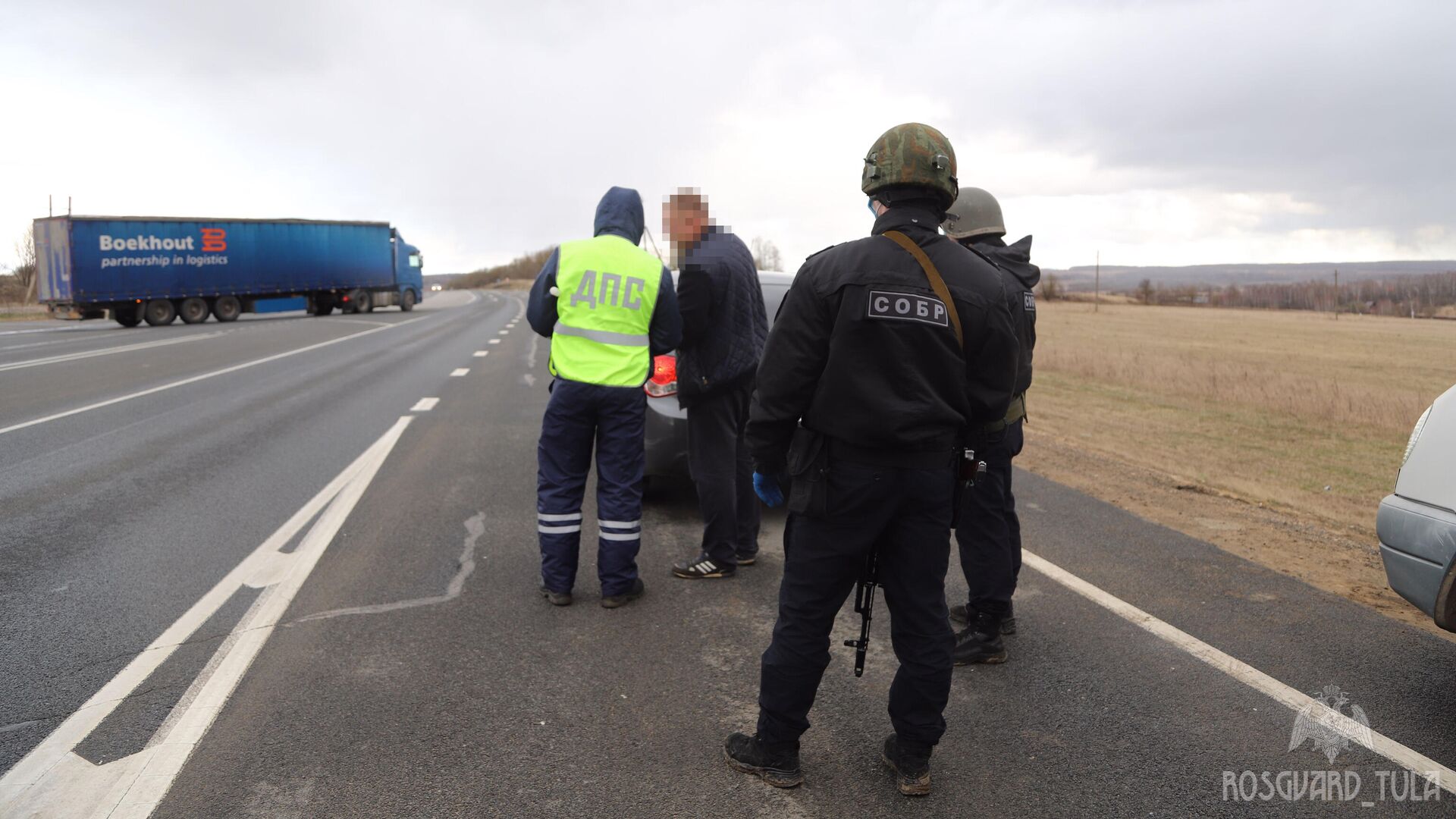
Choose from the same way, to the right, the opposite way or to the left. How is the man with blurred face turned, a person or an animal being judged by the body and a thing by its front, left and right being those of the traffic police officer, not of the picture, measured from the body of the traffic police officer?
to the left

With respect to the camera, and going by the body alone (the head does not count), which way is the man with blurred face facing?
to the viewer's left

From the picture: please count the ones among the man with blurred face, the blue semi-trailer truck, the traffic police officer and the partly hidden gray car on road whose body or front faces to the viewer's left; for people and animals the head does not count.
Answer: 1

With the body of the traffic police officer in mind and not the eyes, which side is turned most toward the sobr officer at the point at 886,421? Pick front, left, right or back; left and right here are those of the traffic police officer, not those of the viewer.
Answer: back

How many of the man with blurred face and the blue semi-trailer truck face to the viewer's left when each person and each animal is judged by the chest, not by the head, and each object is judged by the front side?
1

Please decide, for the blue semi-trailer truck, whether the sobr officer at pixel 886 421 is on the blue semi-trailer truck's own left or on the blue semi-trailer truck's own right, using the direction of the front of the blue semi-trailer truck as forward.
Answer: on the blue semi-trailer truck's own right

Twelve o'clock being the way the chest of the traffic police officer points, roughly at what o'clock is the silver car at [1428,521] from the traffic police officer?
The silver car is roughly at 4 o'clock from the traffic police officer.

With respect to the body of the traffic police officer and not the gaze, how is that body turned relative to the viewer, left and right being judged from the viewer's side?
facing away from the viewer

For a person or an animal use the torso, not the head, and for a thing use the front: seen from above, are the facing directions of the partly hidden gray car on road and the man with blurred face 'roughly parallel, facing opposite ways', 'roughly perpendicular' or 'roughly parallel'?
roughly perpendicular
